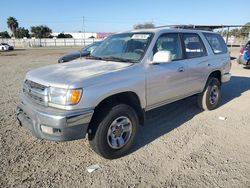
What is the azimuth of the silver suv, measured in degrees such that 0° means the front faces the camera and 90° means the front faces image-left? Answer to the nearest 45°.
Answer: approximately 45°
